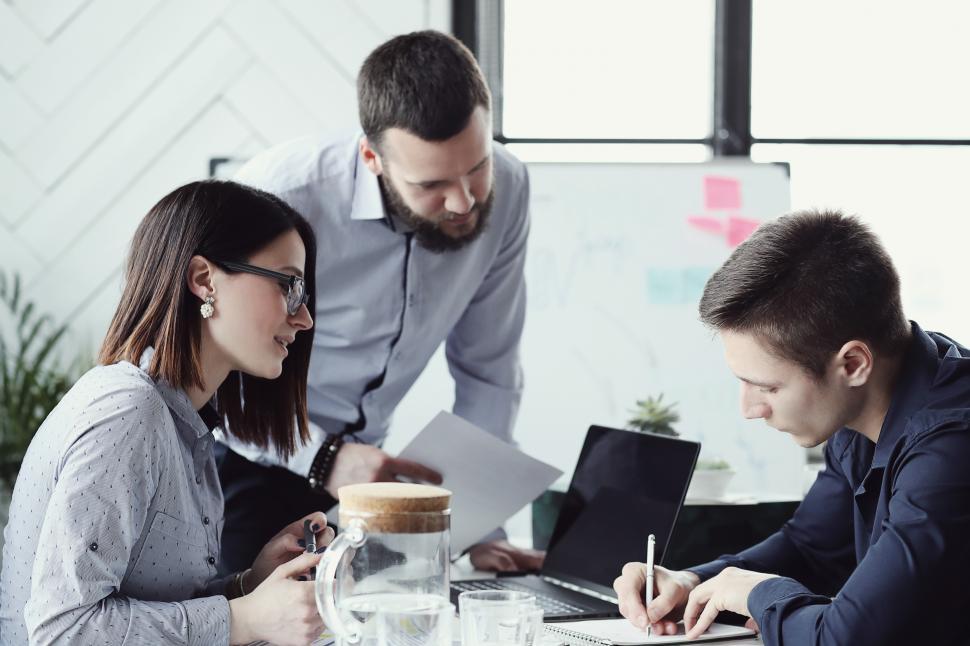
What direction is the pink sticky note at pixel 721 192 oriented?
toward the camera

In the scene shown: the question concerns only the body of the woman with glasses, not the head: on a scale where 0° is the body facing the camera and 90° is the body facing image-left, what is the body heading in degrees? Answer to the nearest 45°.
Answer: approximately 270°

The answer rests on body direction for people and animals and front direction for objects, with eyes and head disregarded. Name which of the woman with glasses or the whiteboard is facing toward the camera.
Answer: the whiteboard

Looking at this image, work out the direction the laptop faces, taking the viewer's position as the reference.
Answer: facing the viewer and to the left of the viewer

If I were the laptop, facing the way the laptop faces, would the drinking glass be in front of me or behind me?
in front

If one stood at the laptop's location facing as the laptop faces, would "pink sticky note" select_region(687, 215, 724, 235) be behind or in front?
behind

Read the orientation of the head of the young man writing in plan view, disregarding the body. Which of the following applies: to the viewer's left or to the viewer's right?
to the viewer's left

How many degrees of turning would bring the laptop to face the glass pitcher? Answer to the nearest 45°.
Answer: approximately 45° to its left

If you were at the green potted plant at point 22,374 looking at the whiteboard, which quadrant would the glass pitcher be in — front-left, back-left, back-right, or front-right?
front-right

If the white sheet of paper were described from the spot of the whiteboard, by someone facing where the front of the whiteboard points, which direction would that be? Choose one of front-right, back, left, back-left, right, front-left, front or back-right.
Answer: front

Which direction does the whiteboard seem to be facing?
toward the camera

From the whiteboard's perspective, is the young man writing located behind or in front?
in front

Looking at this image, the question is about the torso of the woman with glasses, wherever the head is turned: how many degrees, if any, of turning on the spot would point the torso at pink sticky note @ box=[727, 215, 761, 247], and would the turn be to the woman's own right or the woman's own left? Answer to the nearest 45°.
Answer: approximately 45° to the woman's own left
